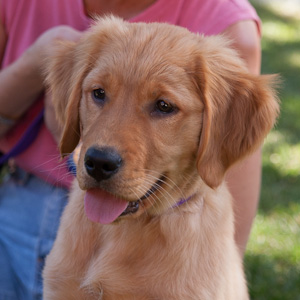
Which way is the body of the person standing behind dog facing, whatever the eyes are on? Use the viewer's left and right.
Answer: facing the viewer

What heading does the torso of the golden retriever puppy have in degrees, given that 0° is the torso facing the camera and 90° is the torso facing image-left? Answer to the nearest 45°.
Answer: approximately 45°

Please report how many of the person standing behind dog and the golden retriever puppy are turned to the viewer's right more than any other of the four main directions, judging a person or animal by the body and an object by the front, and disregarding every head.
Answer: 0

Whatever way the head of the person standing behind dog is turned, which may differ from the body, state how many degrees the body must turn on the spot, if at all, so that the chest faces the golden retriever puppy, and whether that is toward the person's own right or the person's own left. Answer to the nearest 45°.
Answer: approximately 45° to the person's own left
